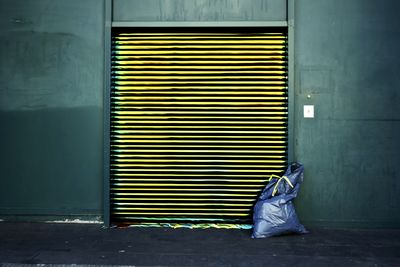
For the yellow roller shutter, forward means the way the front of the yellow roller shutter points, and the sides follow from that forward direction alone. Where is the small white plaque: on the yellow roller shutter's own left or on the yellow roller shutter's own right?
on the yellow roller shutter's own left

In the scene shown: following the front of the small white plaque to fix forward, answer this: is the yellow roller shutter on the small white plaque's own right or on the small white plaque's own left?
on the small white plaque's own right

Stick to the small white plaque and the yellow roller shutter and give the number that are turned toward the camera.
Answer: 2

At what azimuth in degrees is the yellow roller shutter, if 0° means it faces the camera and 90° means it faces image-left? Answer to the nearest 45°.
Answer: approximately 0°

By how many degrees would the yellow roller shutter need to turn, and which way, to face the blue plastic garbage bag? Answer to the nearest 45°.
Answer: approximately 45° to its left
